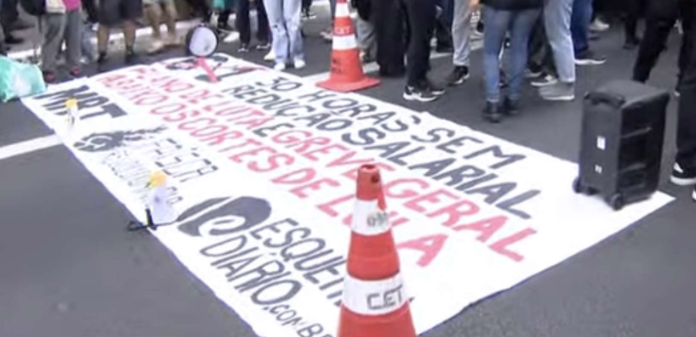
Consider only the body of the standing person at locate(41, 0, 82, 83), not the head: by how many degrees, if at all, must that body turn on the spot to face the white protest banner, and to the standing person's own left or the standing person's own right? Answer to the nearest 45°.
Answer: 0° — they already face it

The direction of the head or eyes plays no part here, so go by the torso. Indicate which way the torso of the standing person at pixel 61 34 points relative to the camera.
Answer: toward the camera

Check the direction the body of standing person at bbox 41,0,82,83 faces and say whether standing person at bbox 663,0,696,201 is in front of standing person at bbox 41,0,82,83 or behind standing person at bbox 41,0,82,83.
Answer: in front

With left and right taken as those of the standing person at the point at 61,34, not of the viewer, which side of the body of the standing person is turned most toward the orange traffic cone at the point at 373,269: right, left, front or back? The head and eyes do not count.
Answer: front

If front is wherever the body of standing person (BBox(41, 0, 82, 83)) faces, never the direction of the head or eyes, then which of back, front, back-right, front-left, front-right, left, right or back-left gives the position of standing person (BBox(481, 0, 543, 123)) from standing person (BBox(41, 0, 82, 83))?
front-left

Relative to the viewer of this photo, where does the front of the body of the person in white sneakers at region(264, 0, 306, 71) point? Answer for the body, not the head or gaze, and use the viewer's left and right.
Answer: facing the viewer

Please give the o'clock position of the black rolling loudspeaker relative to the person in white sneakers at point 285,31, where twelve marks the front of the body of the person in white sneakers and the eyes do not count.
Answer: The black rolling loudspeaker is roughly at 11 o'clock from the person in white sneakers.

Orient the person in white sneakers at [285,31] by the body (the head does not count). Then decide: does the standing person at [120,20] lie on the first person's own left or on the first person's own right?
on the first person's own right
